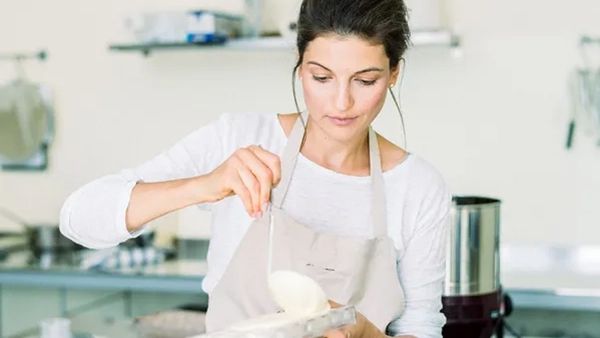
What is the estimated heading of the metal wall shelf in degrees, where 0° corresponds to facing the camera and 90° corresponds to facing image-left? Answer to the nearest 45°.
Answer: approximately 0°

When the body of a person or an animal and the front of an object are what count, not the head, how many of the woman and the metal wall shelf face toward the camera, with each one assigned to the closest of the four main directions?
2

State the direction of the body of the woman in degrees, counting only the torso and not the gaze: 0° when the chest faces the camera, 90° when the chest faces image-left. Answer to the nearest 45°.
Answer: approximately 0°

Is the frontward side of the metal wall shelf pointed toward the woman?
yes

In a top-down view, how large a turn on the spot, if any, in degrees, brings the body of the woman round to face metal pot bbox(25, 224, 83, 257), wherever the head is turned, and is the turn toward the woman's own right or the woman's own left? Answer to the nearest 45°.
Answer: approximately 135° to the woman's own right

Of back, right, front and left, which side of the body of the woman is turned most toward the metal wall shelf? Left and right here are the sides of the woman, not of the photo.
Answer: back

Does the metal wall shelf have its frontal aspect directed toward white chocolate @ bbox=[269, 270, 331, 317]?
yes
